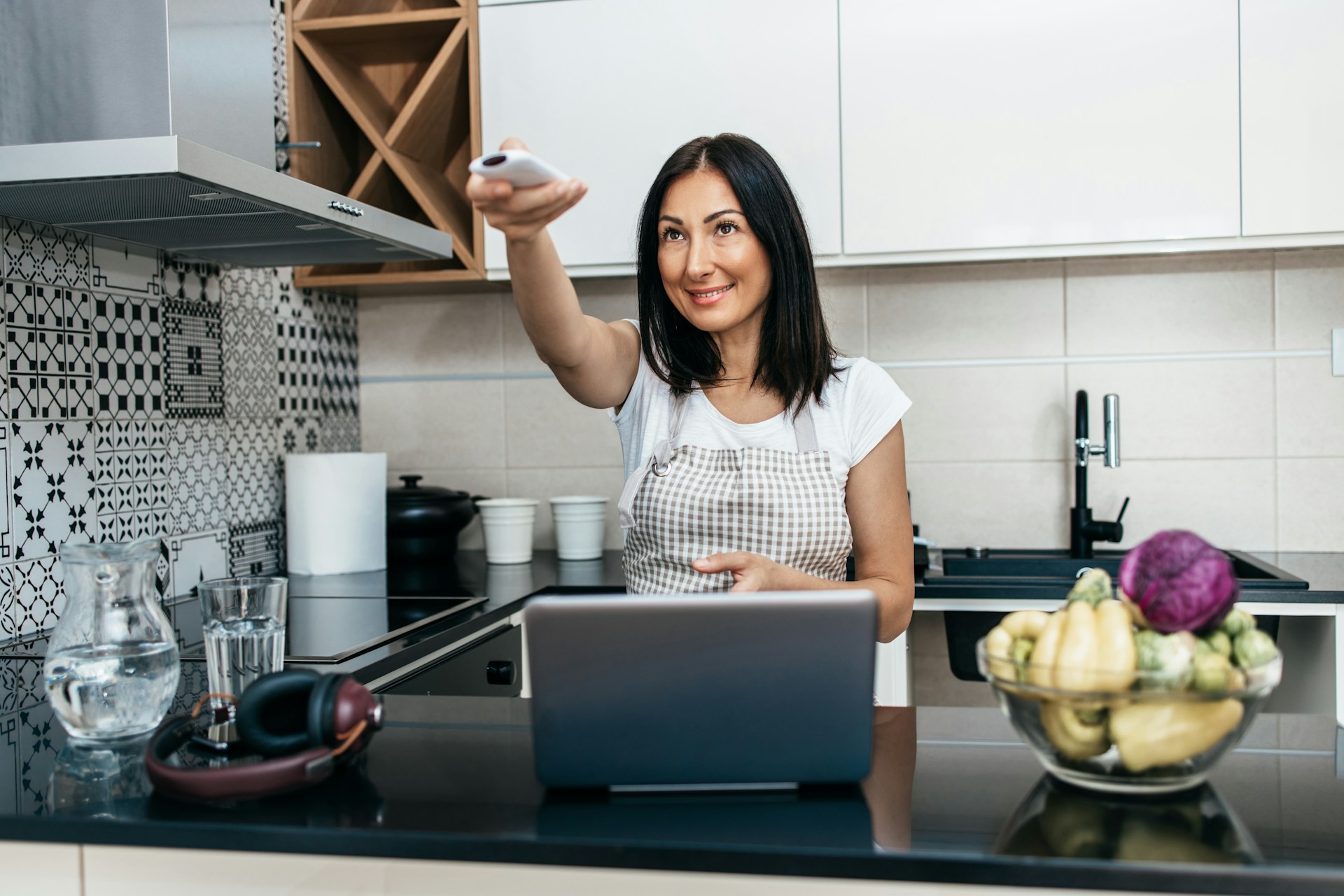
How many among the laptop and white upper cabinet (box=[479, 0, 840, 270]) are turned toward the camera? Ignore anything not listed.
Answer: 1

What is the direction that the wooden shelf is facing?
toward the camera

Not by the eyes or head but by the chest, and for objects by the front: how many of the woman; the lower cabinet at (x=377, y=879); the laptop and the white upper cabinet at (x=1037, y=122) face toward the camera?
3

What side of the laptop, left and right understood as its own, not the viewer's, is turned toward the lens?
back

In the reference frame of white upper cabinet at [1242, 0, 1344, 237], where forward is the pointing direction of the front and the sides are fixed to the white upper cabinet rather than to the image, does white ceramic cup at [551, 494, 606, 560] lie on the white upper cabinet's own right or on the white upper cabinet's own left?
on the white upper cabinet's own right

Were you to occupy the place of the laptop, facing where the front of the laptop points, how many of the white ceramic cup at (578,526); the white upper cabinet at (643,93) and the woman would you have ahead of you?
3

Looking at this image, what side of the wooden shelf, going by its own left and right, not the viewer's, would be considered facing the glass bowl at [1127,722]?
front

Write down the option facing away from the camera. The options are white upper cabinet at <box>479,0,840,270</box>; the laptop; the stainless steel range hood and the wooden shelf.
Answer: the laptop

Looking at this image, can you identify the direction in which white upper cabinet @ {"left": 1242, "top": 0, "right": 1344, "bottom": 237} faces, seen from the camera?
facing the viewer

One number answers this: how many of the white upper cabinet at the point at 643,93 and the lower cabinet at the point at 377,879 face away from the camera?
0

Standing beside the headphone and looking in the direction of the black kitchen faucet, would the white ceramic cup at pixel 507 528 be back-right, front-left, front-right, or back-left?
front-left

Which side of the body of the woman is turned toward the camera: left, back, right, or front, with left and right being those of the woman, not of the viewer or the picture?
front

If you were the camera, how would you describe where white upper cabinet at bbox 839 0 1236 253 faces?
facing the viewer

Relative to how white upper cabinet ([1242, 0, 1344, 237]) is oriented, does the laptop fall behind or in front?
in front
